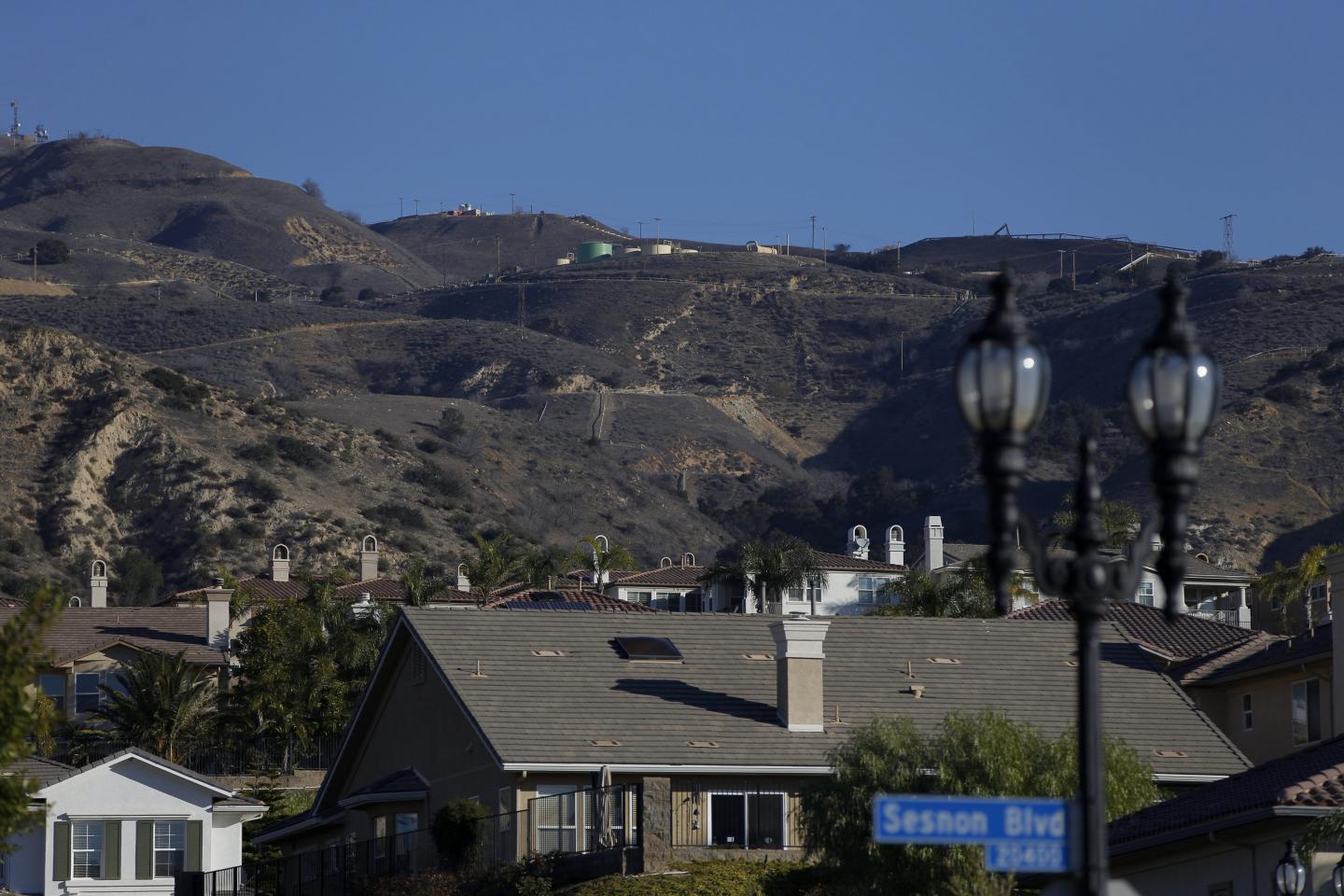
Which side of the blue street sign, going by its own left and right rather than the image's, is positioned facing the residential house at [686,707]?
back

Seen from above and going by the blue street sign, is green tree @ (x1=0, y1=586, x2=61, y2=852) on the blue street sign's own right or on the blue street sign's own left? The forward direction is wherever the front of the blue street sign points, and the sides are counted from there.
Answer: on the blue street sign's own right

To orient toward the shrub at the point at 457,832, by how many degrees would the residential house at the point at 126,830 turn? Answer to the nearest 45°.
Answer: approximately 45° to its left

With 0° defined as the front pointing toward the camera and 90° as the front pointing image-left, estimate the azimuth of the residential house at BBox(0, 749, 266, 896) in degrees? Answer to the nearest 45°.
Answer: approximately 0°

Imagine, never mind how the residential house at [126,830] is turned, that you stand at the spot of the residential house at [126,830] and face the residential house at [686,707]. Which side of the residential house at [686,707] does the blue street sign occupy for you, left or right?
right

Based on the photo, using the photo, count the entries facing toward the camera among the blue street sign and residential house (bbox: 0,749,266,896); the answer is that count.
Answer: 2

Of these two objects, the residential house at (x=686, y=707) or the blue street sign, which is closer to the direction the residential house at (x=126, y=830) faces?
the blue street sign

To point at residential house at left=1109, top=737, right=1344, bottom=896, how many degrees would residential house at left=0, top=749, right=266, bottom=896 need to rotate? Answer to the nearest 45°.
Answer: approximately 45° to its left

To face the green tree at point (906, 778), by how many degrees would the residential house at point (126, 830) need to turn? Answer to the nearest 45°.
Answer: approximately 45° to its left
